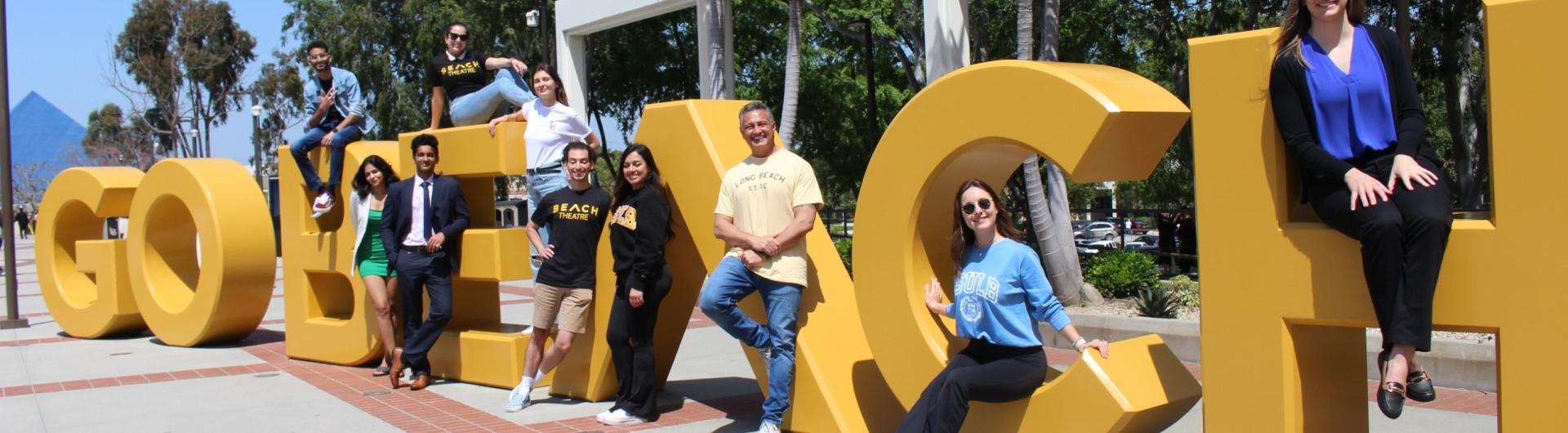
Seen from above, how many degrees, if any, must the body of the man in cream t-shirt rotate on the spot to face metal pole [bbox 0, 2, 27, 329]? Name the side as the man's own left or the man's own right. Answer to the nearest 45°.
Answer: approximately 135° to the man's own right

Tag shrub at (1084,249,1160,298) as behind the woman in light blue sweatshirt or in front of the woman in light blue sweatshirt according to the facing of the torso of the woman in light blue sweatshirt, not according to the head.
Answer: behind

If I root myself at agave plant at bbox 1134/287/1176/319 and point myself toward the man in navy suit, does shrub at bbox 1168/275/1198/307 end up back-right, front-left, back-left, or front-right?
back-right

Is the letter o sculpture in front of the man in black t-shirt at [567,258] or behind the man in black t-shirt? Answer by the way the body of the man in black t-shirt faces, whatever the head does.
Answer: behind

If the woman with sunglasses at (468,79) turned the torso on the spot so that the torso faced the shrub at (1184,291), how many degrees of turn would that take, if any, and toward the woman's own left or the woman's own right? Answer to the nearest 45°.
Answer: approximately 45° to the woman's own left

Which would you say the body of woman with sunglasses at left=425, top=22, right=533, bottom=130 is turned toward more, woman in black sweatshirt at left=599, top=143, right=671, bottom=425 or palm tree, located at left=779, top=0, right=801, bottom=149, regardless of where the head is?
the woman in black sweatshirt
